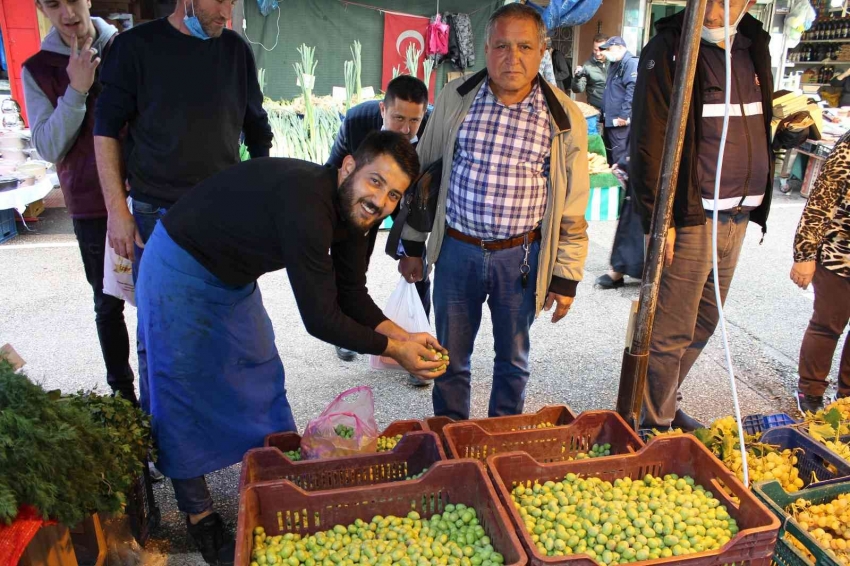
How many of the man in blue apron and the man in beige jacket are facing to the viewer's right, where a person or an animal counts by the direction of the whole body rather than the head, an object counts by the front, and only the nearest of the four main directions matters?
1

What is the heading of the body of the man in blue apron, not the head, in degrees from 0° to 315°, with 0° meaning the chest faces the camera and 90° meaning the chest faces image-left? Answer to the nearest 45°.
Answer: approximately 270°

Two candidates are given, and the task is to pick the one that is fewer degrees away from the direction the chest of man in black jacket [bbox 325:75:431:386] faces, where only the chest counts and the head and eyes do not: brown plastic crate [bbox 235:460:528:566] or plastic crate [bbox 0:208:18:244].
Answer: the brown plastic crate

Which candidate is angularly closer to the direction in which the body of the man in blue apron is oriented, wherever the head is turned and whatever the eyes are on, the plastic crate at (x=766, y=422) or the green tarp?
the plastic crate

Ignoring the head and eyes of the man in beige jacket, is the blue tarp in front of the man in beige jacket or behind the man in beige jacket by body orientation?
behind

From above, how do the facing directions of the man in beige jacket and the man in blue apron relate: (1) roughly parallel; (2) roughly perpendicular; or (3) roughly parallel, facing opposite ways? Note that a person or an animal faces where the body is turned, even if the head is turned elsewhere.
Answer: roughly perpendicular

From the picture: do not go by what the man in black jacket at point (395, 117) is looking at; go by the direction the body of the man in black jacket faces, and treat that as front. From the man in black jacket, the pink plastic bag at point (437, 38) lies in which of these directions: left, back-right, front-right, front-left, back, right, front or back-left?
back-left

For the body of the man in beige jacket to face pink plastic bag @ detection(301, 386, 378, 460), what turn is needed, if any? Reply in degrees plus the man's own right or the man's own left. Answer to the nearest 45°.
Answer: approximately 45° to the man's own right

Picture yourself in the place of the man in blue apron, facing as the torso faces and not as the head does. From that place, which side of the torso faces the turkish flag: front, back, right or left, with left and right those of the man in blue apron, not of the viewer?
left

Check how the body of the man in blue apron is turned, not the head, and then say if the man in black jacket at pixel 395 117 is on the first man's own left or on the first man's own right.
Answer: on the first man's own left

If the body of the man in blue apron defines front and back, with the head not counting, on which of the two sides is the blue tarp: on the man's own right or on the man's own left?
on the man's own left

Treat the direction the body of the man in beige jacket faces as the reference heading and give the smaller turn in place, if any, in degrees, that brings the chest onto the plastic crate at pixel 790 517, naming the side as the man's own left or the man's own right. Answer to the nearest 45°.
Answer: approximately 45° to the man's own left

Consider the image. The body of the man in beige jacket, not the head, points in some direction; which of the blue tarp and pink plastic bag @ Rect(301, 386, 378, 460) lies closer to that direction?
the pink plastic bag
